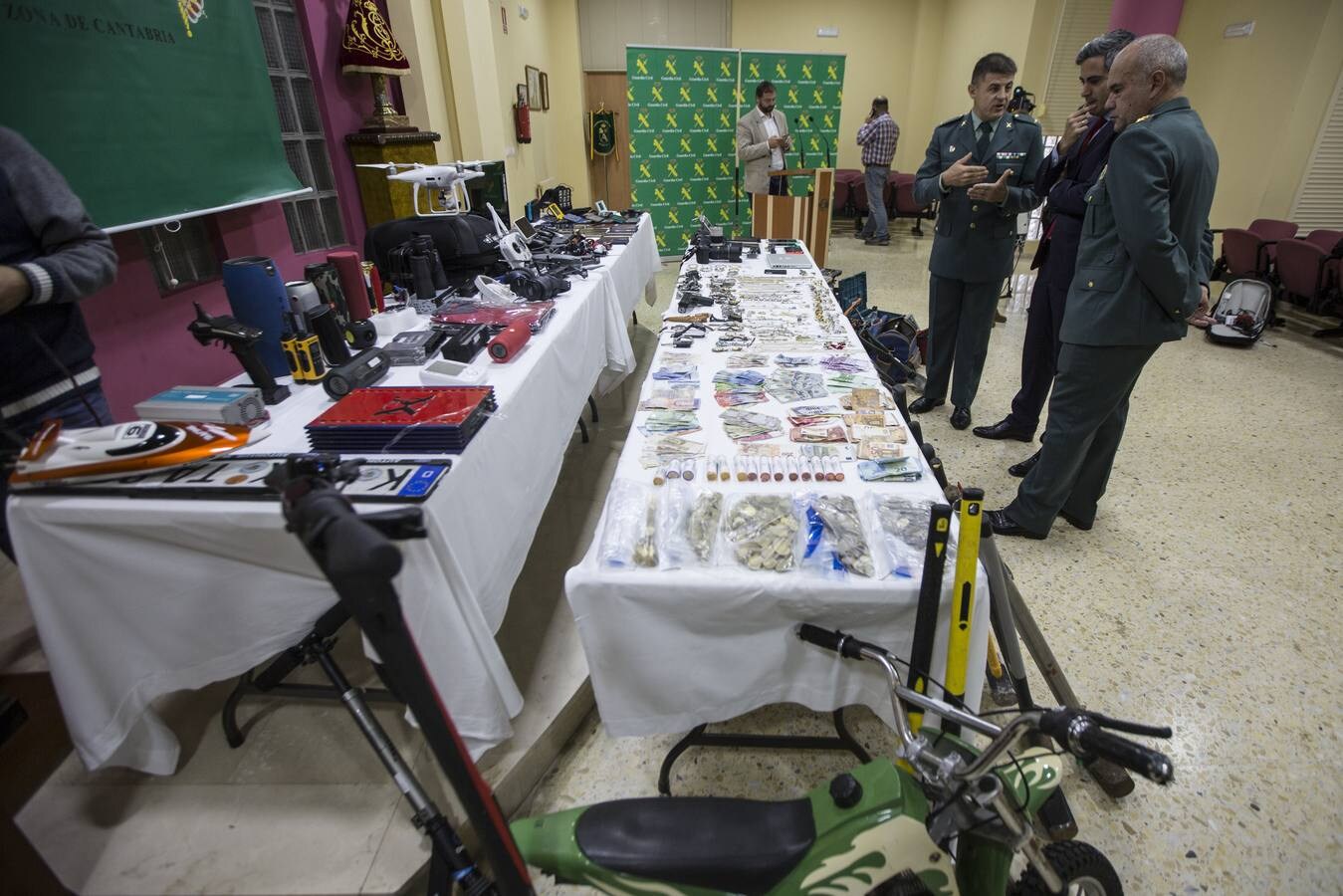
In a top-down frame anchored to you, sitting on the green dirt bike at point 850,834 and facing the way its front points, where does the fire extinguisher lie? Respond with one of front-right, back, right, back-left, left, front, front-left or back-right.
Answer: back-left

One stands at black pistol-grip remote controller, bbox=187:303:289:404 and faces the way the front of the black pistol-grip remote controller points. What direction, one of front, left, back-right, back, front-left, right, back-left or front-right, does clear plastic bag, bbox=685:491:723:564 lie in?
back-left

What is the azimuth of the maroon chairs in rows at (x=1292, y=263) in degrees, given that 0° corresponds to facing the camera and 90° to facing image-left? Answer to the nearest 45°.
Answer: approximately 45°

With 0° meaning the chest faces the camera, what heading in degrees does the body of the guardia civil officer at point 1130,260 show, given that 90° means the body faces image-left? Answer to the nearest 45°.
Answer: approximately 90°

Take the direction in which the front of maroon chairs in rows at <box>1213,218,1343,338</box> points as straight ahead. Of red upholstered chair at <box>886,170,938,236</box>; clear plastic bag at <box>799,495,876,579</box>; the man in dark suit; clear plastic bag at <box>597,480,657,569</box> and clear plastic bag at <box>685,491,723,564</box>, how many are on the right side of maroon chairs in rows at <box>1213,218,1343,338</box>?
1

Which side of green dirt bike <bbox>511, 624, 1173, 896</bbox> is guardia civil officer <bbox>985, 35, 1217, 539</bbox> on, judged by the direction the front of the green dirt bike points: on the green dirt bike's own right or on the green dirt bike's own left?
on the green dirt bike's own left

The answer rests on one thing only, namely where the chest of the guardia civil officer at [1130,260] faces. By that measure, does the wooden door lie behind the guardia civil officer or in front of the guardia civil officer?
in front

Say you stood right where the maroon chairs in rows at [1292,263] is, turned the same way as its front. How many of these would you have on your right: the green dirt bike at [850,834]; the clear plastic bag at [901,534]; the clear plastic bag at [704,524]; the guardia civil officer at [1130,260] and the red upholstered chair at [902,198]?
1

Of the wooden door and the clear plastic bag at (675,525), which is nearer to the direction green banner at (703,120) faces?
the clear plastic bag

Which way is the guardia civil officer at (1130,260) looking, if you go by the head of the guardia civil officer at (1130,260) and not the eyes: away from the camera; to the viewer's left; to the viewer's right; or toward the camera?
to the viewer's left

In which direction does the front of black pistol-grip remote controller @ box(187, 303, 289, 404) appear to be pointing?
to the viewer's left

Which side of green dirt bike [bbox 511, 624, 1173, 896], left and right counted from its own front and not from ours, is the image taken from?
right

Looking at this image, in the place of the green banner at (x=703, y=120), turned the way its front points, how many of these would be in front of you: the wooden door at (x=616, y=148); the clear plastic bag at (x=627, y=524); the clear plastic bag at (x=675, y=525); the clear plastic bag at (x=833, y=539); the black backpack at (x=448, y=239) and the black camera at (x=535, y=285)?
5

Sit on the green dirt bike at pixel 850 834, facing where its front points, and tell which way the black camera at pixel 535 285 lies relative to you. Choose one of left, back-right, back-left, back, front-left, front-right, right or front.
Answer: back-left

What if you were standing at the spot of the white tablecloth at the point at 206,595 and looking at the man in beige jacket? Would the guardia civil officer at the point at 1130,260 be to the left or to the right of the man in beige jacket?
right

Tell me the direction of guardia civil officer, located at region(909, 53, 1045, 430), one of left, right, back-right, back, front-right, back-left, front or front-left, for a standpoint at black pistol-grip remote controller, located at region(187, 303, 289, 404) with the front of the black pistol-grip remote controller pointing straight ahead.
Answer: back

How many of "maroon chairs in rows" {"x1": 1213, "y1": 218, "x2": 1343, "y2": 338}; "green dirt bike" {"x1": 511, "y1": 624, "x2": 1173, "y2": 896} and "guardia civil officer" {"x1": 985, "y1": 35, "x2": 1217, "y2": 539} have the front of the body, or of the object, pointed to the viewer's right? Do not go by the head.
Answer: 1

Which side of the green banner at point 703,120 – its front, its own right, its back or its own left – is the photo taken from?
front

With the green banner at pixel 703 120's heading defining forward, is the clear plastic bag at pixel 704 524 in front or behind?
in front
